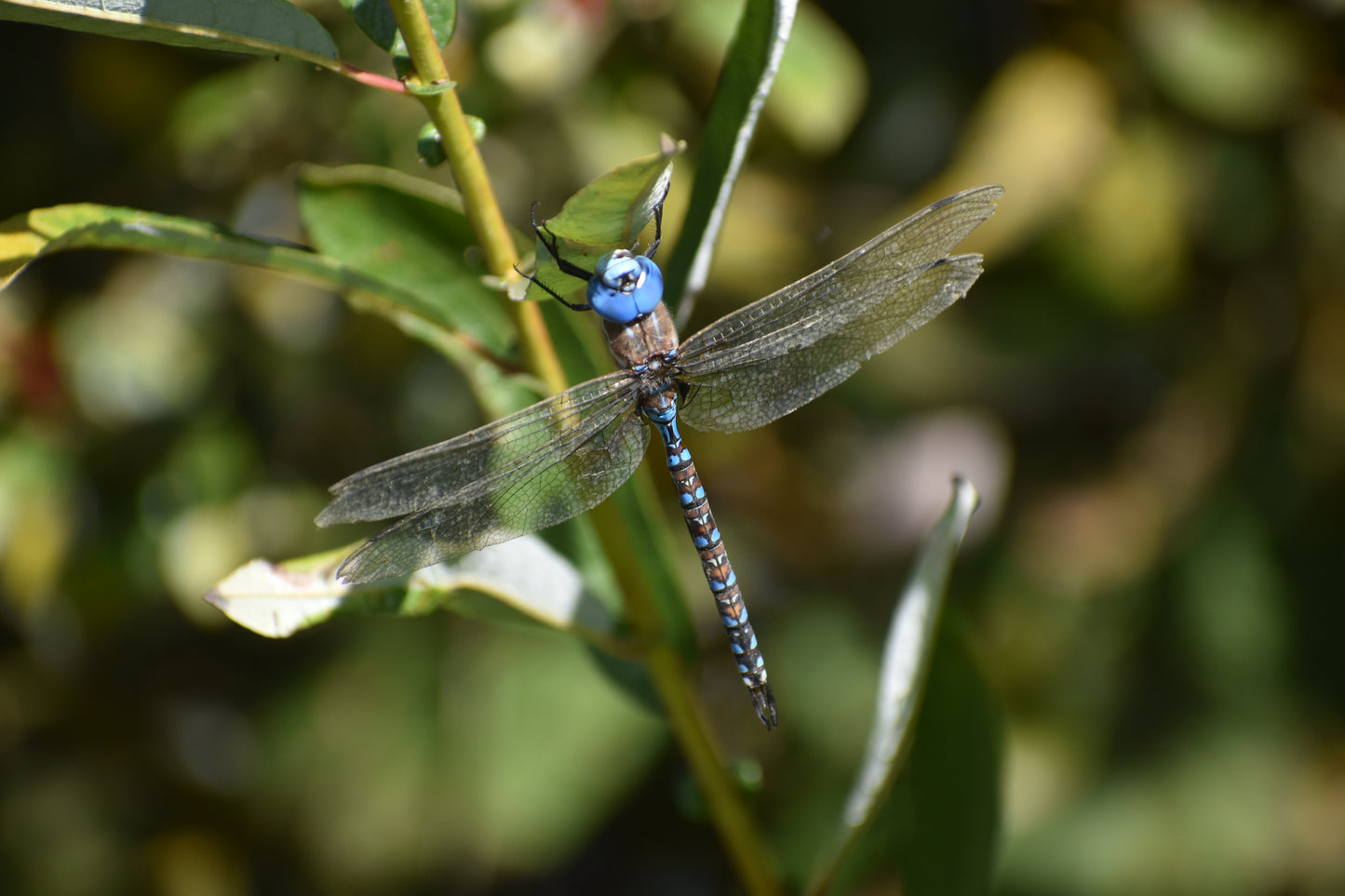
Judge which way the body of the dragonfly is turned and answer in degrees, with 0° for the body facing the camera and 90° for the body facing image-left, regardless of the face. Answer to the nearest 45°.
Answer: approximately 180°
